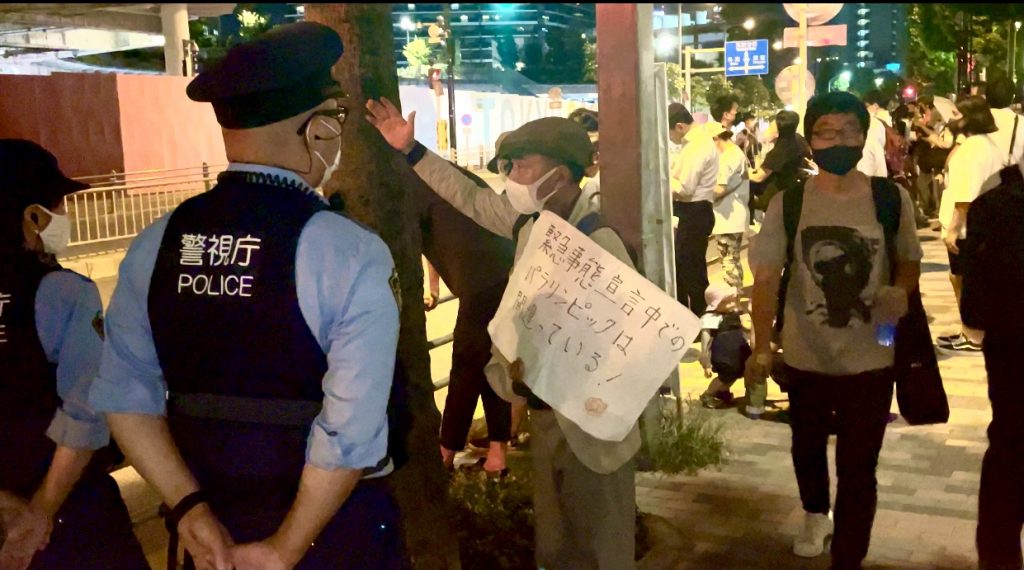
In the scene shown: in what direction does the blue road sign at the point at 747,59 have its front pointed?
toward the camera

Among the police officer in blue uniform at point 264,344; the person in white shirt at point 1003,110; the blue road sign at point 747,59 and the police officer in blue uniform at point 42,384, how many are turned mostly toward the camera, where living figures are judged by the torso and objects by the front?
1

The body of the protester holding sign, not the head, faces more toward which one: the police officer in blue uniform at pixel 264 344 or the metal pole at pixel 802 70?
the police officer in blue uniform

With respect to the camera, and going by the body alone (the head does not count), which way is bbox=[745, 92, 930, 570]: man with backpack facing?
toward the camera

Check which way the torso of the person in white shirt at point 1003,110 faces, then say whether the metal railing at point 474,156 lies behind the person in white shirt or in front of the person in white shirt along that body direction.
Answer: in front

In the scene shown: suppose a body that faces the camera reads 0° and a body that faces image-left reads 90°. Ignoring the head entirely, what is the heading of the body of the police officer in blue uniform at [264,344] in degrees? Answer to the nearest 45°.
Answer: approximately 225°

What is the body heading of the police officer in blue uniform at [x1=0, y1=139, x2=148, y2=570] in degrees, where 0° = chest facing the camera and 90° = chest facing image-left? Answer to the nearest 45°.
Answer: approximately 225°

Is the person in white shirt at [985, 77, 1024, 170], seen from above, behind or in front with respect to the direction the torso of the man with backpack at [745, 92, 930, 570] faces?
behind

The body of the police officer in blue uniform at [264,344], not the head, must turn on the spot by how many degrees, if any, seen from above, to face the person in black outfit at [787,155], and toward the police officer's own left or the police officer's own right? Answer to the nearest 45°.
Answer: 0° — they already face them

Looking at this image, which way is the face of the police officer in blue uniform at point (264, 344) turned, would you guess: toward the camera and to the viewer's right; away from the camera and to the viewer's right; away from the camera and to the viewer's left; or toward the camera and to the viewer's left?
away from the camera and to the viewer's right

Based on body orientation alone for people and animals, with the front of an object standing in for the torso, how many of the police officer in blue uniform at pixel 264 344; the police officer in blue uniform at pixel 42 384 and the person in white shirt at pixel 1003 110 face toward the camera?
0
